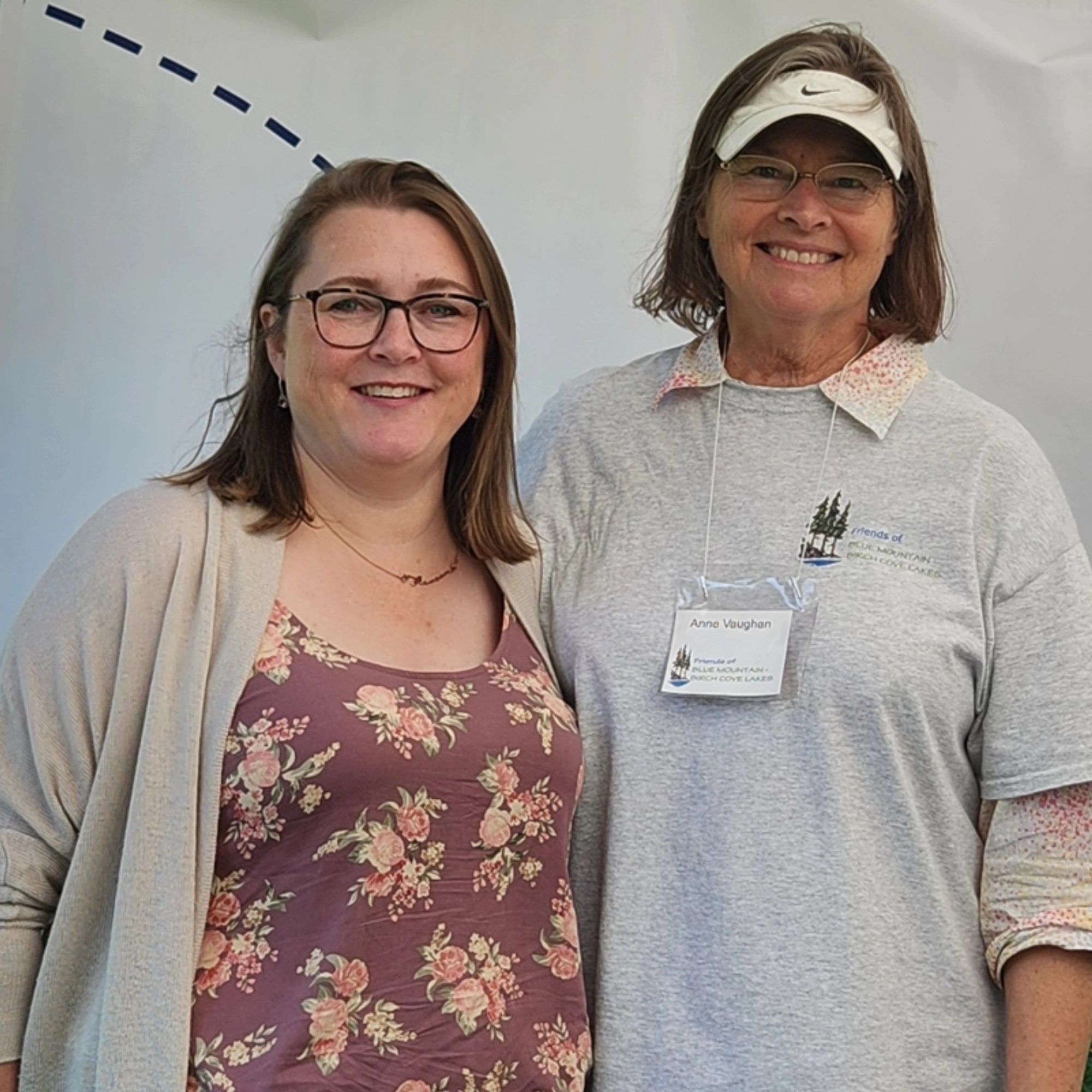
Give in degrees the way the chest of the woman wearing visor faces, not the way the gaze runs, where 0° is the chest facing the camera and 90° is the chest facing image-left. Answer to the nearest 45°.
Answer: approximately 0°
